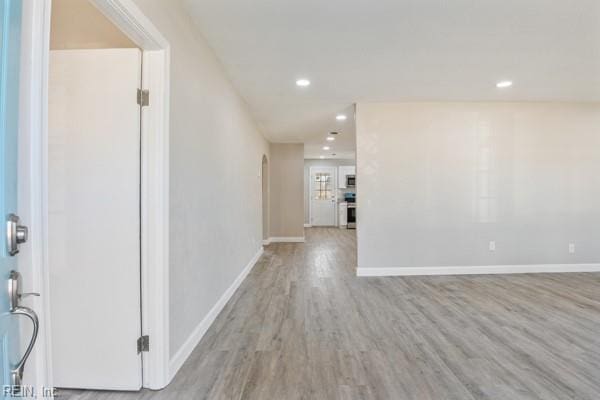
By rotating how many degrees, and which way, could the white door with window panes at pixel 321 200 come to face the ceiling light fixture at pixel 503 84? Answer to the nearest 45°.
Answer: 0° — it already faces it

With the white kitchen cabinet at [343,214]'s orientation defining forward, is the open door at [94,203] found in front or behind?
in front

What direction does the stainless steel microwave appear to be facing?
toward the camera

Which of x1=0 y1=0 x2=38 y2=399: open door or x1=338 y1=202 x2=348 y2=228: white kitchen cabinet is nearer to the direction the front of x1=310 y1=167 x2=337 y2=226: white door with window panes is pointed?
the open door

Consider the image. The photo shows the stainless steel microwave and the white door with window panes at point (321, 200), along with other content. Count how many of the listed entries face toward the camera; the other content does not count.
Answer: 2

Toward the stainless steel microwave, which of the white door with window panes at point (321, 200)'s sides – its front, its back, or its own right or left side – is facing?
left

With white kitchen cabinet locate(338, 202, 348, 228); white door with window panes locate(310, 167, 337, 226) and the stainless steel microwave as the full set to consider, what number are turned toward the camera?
3

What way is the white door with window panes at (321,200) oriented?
toward the camera
